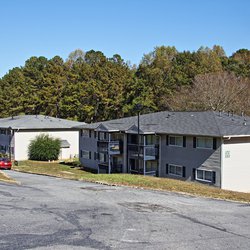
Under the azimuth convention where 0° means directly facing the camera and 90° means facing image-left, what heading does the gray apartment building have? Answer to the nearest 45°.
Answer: approximately 45°

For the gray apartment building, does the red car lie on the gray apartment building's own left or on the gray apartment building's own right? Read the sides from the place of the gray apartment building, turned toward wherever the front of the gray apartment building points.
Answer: on the gray apartment building's own right
